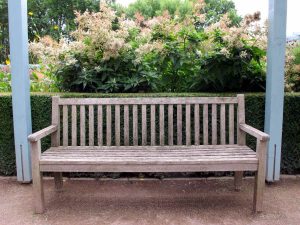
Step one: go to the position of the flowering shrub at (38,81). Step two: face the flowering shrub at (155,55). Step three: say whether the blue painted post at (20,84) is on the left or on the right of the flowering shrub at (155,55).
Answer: right

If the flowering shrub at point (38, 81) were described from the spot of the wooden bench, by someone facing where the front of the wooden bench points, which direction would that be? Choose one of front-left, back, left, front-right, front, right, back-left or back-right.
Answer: back-right

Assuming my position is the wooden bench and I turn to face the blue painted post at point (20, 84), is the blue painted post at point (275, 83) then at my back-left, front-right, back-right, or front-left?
back-right

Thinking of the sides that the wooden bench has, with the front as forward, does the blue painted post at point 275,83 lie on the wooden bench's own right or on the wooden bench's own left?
on the wooden bench's own left

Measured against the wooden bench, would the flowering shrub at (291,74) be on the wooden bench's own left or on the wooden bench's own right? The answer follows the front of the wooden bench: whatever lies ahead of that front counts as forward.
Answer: on the wooden bench's own left

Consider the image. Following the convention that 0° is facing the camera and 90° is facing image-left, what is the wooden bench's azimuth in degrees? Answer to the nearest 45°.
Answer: approximately 0°

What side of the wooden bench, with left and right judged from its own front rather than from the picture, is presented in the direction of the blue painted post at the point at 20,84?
right
